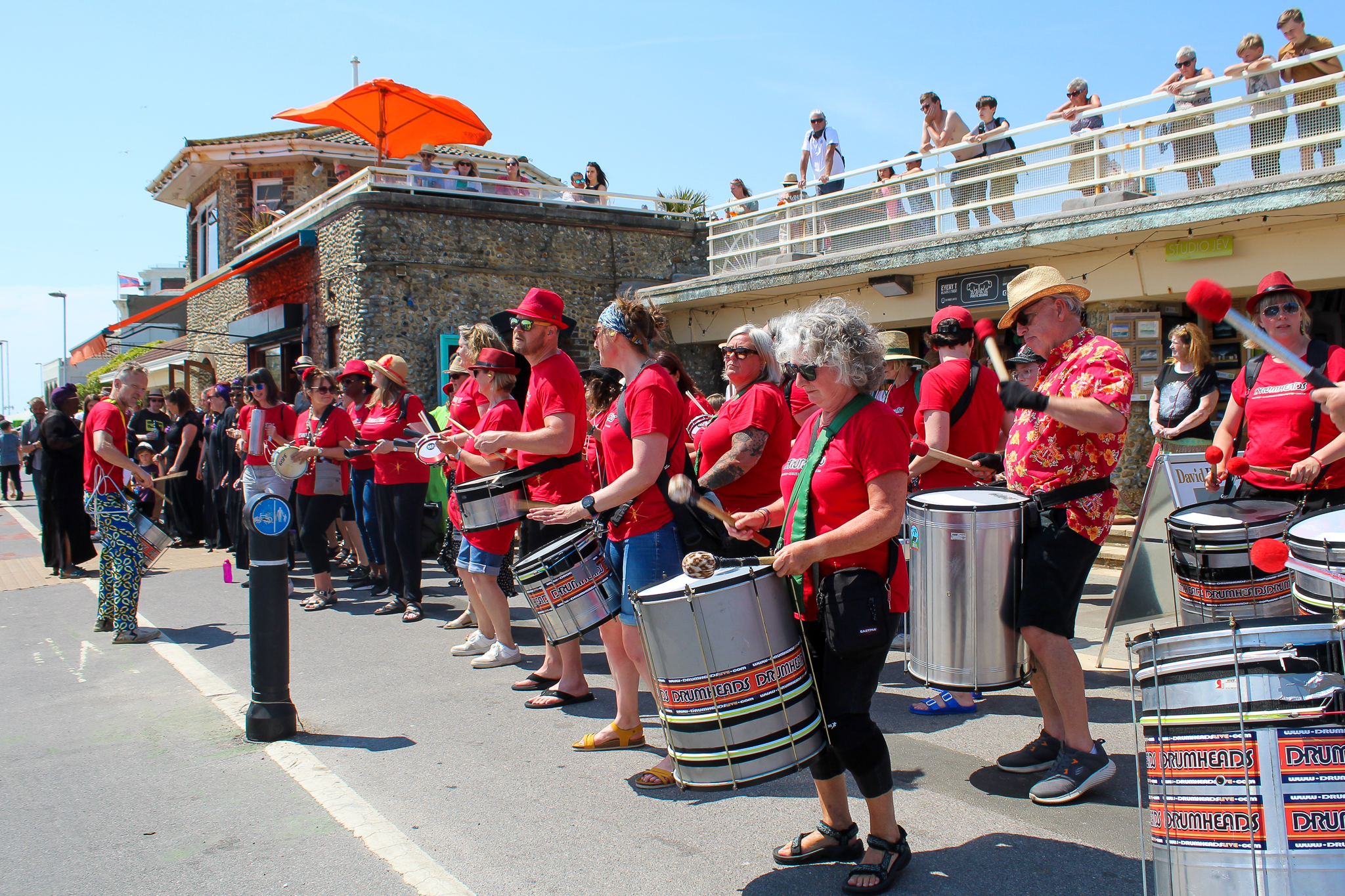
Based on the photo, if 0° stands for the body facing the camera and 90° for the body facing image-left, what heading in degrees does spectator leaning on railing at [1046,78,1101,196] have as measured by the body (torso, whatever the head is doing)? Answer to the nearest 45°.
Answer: approximately 45°

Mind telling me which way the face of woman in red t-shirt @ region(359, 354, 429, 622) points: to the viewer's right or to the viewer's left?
to the viewer's left

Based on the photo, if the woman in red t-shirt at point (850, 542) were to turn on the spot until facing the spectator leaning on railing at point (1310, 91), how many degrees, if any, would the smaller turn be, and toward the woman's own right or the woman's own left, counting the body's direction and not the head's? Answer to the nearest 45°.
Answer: approximately 180°

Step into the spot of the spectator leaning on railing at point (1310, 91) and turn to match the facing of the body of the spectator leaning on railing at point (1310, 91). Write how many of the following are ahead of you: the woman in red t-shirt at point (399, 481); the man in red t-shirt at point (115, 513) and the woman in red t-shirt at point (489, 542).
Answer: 3

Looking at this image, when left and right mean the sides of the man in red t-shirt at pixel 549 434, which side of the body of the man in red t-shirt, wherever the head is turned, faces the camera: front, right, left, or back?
left

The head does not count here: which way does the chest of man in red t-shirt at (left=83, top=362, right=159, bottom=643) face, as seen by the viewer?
to the viewer's right

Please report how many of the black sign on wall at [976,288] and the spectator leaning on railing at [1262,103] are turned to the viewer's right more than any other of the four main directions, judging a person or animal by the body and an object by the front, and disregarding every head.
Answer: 0

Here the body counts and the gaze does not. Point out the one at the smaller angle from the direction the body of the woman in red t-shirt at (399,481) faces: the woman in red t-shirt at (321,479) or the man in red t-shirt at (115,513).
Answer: the man in red t-shirt

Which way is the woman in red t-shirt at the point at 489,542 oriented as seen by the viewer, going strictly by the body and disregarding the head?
to the viewer's left

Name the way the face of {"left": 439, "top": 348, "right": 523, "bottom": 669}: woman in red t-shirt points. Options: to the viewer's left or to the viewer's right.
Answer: to the viewer's left

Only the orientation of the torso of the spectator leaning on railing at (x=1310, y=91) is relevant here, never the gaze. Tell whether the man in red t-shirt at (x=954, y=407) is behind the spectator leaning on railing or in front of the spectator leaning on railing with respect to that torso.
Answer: in front

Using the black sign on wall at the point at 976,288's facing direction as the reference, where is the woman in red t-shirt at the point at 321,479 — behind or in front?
in front

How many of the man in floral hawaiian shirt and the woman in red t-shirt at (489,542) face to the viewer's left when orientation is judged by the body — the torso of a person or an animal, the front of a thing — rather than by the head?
2

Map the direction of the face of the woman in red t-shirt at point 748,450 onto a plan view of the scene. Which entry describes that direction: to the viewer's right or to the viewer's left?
to the viewer's left

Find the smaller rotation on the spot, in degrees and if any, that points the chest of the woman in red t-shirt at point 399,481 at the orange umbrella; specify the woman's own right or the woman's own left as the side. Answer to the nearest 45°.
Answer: approximately 135° to the woman's own right

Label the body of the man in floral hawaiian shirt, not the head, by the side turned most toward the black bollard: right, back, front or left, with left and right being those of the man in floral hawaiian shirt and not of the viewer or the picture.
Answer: front

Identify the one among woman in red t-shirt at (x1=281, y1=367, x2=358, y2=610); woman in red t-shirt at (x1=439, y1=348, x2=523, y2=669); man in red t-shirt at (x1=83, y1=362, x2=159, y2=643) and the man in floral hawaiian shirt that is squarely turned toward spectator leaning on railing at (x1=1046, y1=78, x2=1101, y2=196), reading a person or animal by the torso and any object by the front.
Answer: the man in red t-shirt
